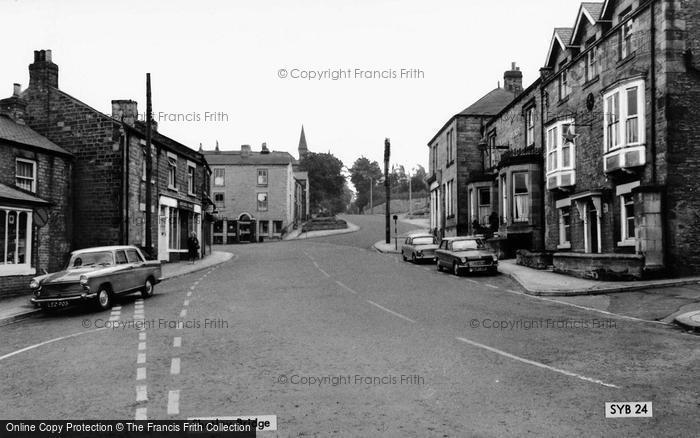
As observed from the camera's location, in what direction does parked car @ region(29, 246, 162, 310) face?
facing the viewer and to the left of the viewer

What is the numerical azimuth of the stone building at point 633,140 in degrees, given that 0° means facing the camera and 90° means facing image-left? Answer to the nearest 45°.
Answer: approximately 45°

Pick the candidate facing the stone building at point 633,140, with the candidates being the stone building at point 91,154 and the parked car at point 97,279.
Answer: the stone building at point 91,154

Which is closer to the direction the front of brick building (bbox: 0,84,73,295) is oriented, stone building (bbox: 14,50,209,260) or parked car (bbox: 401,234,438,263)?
the parked car

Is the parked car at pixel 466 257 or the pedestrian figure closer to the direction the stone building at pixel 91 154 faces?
the parked car

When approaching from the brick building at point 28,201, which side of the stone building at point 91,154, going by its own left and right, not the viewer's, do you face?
right

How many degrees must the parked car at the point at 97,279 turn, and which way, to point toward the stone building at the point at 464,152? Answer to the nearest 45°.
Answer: approximately 180°

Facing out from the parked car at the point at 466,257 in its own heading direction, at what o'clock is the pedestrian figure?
The pedestrian figure is roughly at 5 o'clock from the parked car.

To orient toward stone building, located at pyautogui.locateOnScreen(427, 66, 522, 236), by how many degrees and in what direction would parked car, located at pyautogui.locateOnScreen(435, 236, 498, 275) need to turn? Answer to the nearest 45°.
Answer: approximately 135° to its left

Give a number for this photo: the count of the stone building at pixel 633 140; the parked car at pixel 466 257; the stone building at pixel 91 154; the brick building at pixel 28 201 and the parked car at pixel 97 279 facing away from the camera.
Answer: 0

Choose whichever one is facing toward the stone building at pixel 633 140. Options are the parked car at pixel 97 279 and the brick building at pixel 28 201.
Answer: the brick building

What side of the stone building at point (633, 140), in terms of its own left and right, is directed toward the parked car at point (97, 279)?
front

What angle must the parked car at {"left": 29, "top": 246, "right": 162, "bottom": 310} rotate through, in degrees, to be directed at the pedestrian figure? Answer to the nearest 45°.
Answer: approximately 135° to its right

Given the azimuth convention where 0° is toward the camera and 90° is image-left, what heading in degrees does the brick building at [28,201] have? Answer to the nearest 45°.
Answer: approximately 315°

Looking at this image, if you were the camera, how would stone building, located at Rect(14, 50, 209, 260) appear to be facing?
facing the viewer and to the right of the viewer

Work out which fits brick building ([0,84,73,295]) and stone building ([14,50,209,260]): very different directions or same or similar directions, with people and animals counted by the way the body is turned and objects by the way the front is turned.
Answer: same or similar directions

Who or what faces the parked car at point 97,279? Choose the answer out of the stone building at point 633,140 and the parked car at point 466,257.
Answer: the stone building

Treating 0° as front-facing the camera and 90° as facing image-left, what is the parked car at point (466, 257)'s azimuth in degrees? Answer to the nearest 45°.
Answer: approximately 315°
